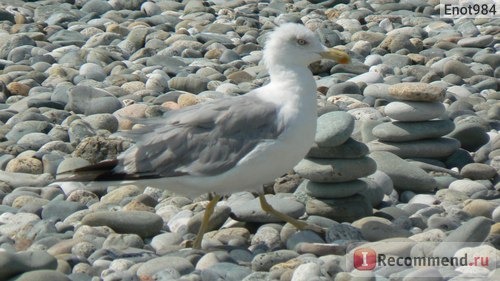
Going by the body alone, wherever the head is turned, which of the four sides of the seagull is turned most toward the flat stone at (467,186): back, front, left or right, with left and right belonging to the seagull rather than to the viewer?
front

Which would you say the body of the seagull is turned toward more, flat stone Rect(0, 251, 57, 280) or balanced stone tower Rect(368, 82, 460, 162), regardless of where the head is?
the balanced stone tower

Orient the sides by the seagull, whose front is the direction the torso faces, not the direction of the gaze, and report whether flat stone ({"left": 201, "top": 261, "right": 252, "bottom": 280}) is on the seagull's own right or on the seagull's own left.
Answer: on the seagull's own right

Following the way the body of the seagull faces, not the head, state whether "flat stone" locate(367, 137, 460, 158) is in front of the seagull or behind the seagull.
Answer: in front

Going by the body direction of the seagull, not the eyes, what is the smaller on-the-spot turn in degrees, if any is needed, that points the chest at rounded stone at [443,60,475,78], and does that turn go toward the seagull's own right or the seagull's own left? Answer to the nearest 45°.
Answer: approximately 45° to the seagull's own left

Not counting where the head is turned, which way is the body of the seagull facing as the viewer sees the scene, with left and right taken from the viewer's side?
facing to the right of the viewer

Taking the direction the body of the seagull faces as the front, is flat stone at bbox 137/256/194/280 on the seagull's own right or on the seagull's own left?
on the seagull's own right

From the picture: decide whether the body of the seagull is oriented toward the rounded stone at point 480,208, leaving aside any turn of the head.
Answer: yes

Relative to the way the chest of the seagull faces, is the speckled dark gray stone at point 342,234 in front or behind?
in front

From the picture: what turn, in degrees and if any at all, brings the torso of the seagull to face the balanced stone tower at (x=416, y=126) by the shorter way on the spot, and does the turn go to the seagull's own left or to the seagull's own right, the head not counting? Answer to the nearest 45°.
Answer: approximately 45° to the seagull's own left

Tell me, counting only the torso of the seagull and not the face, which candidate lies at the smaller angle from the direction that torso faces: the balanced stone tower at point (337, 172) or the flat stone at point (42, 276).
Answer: the balanced stone tower
